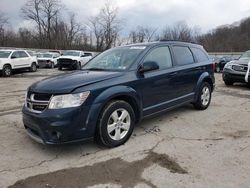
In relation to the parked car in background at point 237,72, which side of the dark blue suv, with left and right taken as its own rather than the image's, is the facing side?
back

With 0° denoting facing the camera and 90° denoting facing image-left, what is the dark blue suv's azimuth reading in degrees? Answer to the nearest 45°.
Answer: approximately 45°

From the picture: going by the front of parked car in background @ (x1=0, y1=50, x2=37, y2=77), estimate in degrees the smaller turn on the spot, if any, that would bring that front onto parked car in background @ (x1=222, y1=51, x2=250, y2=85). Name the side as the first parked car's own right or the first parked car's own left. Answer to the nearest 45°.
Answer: approximately 90° to the first parked car's own left

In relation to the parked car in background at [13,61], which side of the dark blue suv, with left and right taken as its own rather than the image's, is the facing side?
right
